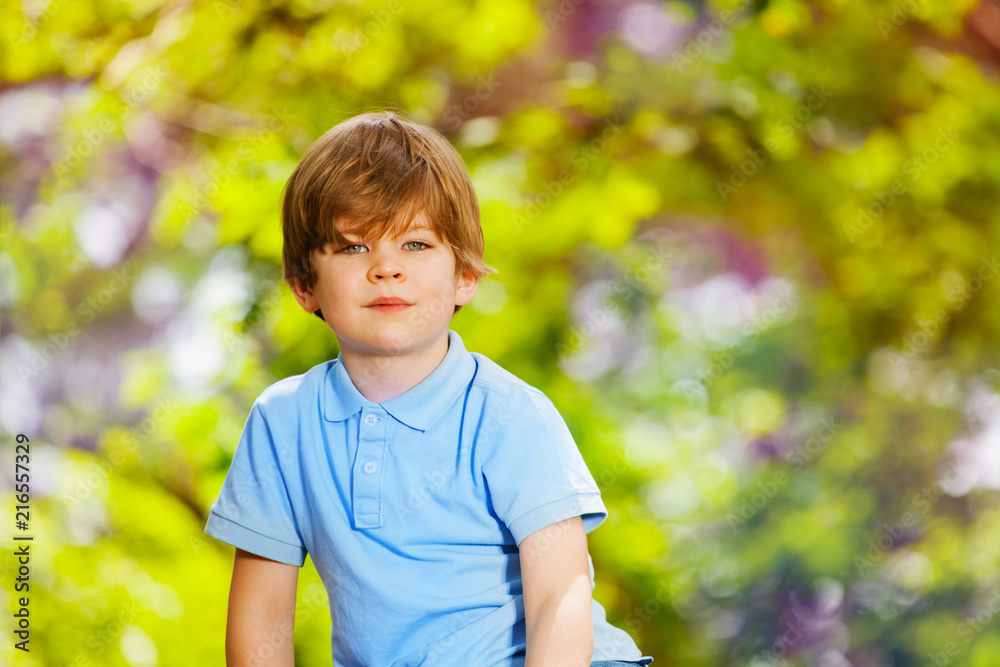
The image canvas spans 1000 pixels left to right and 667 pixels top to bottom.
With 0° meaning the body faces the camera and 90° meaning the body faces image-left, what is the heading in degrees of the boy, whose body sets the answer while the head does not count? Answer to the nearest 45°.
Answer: approximately 0°
